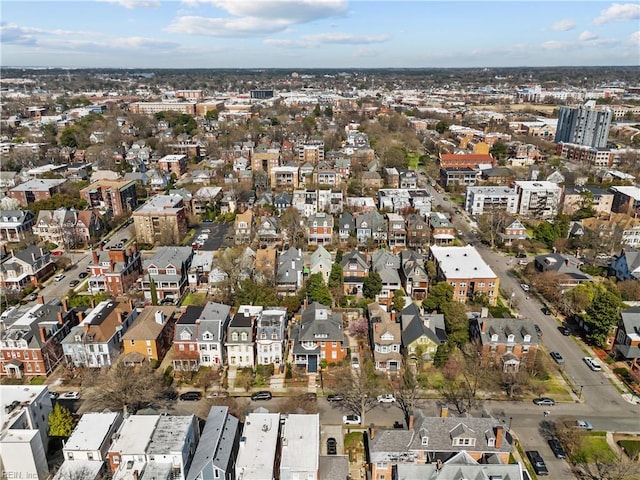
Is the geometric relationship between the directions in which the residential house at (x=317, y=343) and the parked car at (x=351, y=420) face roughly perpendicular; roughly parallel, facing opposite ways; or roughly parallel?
roughly perpendicular

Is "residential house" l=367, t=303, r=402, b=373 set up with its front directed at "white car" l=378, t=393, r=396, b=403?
yes

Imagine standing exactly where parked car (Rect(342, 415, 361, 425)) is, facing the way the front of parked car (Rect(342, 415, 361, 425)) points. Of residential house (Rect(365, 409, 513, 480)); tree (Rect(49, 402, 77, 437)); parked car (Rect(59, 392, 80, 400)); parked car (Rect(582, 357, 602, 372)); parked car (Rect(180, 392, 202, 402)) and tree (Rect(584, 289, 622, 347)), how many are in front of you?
3

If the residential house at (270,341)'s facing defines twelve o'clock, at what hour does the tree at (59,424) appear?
The tree is roughly at 2 o'clock from the residential house.

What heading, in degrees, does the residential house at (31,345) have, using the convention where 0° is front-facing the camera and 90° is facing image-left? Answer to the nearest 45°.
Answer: approximately 0°

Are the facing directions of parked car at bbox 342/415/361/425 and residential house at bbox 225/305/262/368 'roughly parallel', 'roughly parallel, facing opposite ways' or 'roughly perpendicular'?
roughly perpendicular

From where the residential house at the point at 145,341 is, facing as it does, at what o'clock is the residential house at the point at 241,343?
the residential house at the point at 241,343 is roughly at 10 o'clock from the residential house at the point at 145,341.
